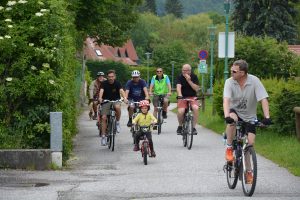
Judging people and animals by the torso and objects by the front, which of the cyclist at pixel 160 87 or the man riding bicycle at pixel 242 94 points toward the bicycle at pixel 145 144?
the cyclist

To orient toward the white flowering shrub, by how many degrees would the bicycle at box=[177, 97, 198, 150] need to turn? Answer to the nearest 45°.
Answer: approximately 45° to its right

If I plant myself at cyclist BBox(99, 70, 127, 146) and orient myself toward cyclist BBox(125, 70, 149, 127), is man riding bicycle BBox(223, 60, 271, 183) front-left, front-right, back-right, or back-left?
back-right

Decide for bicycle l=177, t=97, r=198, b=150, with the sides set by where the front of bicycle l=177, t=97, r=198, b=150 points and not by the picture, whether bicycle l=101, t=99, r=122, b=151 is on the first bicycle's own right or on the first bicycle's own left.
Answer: on the first bicycle's own right

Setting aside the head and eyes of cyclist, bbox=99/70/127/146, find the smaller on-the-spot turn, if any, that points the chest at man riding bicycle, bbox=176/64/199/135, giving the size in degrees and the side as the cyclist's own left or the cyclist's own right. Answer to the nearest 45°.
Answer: approximately 90° to the cyclist's own left

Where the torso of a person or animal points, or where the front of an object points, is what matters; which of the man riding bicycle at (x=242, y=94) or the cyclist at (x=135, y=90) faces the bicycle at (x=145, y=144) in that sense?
the cyclist

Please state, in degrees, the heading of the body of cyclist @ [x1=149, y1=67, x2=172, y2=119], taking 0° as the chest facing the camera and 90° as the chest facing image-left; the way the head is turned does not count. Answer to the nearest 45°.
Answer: approximately 0°

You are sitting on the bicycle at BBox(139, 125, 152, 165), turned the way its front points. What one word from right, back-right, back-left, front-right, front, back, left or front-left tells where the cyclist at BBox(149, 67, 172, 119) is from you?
back
